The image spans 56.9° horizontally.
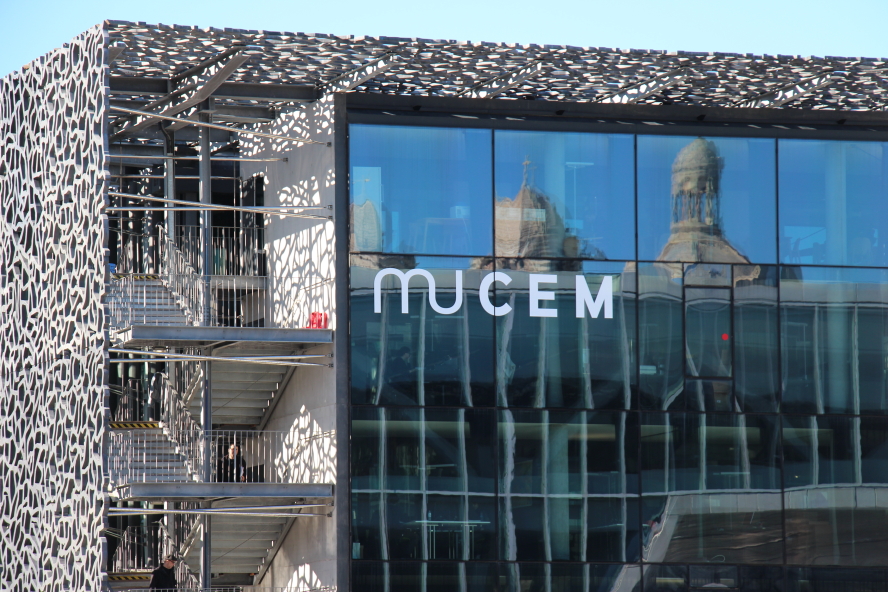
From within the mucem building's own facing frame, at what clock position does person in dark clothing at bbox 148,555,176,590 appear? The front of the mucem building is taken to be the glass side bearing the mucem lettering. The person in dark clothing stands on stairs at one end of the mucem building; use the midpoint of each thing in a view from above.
The person in dark clothing is roughly at 3 o'clock from the mucem building.

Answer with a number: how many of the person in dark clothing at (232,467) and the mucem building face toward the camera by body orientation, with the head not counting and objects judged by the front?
2

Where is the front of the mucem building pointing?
toward the camera

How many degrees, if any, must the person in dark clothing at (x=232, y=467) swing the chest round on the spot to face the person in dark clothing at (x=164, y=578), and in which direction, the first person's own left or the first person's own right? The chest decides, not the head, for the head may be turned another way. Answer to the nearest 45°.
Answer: approximately 45° to the first person's own right
